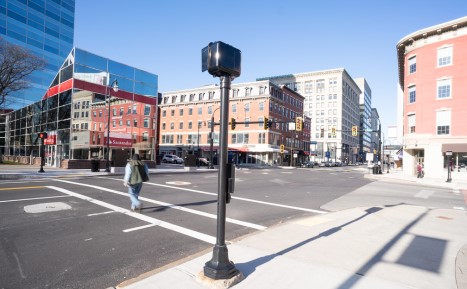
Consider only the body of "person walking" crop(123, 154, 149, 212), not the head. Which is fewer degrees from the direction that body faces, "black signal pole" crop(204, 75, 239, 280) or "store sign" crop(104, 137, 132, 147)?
the store sign

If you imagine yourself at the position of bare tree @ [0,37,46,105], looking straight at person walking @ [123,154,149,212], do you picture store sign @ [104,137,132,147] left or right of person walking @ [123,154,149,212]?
left

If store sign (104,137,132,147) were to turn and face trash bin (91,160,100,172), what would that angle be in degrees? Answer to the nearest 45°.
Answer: approximately 45° to its right

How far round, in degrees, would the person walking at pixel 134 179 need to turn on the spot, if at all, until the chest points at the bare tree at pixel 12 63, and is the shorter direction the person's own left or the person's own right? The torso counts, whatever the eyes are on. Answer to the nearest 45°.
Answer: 0° — they already face it

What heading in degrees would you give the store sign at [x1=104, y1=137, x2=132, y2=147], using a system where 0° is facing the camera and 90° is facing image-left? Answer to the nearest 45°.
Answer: approximately 315°

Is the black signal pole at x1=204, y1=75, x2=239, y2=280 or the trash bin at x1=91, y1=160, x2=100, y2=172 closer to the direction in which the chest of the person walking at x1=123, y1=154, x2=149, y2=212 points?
the trash bin

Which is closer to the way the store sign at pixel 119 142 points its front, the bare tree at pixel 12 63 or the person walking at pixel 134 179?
the person walking

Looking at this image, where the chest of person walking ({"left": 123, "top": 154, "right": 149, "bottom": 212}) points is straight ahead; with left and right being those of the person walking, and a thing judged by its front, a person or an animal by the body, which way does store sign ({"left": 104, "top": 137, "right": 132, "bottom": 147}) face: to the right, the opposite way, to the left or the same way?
the opposite way

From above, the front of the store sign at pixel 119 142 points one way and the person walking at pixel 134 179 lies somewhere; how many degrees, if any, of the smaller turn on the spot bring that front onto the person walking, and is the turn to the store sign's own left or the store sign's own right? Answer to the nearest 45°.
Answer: approximately 45° to the store sign's own right

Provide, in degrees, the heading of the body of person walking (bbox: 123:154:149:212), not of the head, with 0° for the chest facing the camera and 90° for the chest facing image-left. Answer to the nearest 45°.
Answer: approximately 135°
